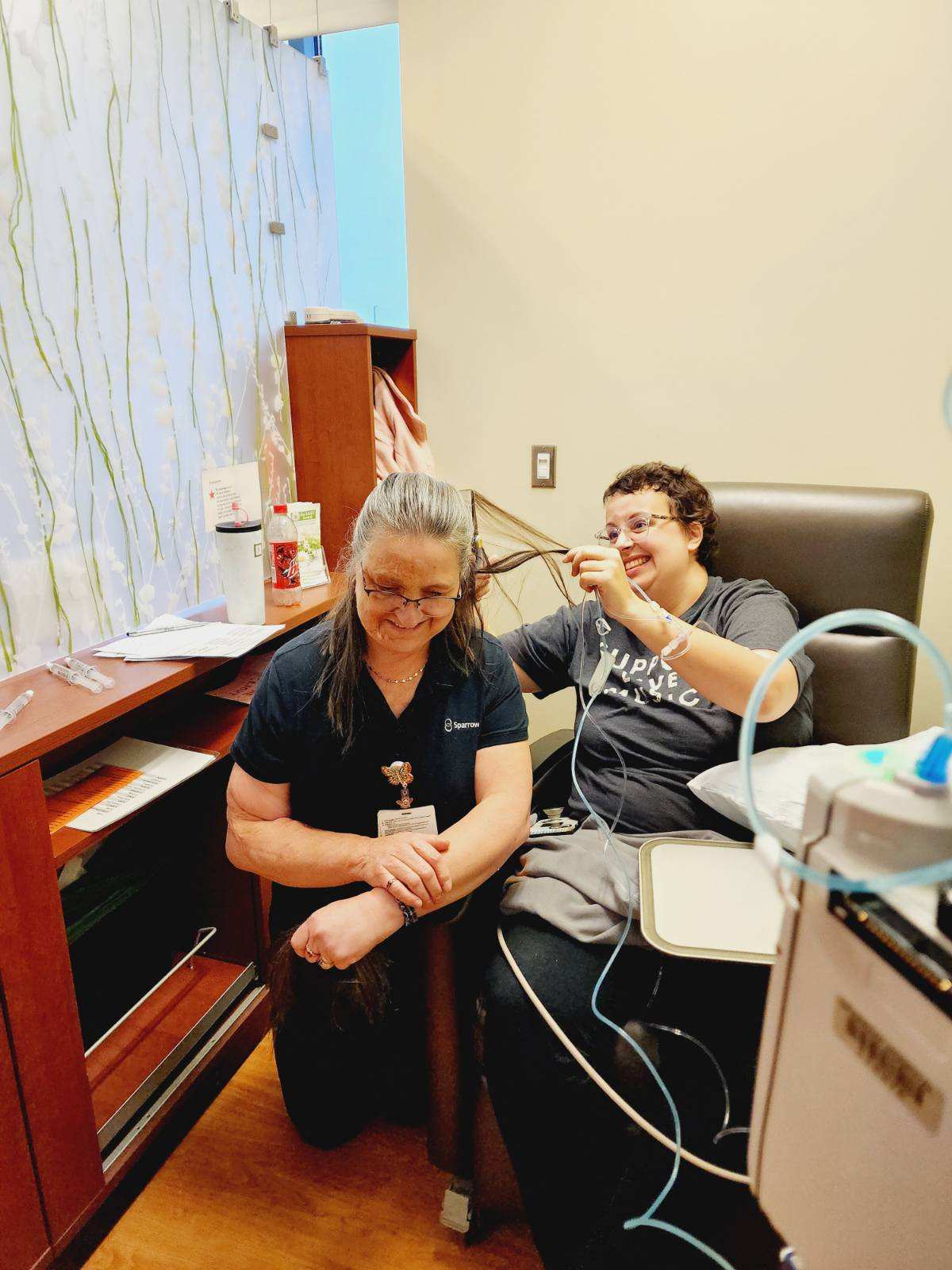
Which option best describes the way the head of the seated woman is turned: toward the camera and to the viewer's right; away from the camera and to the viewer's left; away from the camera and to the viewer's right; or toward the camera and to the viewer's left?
toward the camera and to the viewer's left

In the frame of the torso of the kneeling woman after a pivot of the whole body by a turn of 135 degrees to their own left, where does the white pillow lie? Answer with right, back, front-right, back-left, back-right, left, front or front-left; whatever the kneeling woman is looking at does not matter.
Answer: front-right

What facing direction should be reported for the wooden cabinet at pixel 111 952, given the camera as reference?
facing the viewer and to the right of the viewer

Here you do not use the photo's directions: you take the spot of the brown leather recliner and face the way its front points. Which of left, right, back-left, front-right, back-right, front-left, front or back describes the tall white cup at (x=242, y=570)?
front-right

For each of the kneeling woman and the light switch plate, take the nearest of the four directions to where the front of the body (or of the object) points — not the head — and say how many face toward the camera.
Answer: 2

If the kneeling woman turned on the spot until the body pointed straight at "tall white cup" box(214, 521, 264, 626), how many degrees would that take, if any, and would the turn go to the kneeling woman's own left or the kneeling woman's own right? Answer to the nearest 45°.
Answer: approximately 135° to the kneeling woman's own right

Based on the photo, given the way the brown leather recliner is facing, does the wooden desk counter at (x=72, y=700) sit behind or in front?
in front

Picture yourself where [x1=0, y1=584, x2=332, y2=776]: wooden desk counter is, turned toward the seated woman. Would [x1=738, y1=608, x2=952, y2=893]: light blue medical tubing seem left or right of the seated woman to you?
right

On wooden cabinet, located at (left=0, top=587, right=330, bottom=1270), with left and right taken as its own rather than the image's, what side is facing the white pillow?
front

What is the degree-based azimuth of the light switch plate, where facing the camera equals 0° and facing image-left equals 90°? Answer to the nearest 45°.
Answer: approximately 0°

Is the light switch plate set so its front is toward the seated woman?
yes
